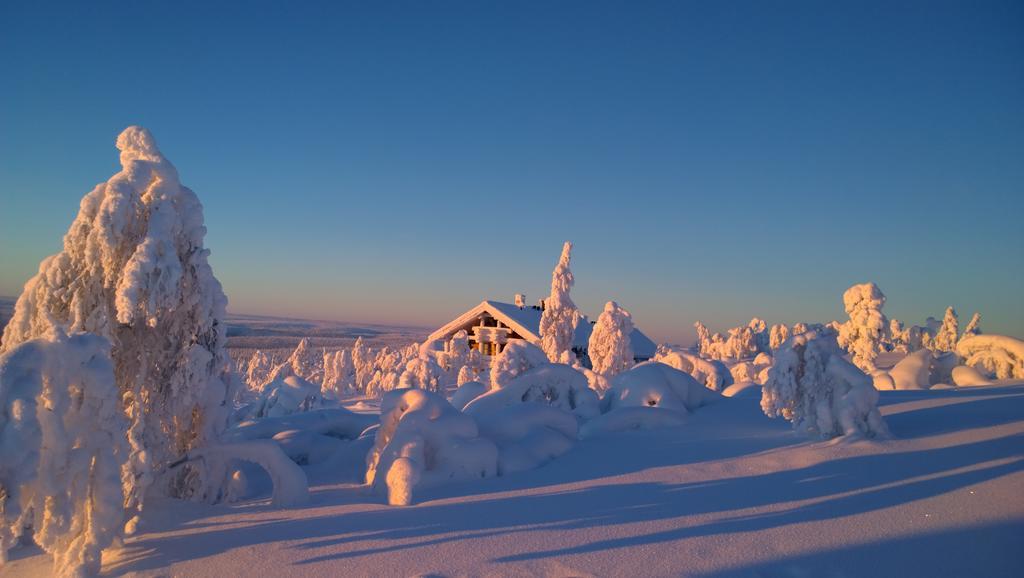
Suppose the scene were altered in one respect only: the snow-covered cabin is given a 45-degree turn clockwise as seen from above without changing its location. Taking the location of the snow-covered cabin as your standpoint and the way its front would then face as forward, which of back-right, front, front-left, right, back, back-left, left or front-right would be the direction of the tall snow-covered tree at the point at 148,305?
left

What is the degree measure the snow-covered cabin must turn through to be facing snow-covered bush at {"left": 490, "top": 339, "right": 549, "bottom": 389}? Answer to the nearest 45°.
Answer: approximately 45° to its left

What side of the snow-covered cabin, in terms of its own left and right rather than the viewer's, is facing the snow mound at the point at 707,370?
left

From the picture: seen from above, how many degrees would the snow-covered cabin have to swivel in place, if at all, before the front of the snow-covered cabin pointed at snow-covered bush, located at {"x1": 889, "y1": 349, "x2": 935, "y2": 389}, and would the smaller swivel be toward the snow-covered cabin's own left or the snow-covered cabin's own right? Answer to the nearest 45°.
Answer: approximately 90° to the snow-covered cabin's own left

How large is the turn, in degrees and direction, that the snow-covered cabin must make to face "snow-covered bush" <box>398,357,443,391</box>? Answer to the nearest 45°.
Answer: approximately 45° to its left

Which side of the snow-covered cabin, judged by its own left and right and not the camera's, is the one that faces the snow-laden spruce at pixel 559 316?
left

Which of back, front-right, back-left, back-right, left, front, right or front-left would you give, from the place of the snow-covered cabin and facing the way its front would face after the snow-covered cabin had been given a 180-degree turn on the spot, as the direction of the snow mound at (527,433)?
back-right

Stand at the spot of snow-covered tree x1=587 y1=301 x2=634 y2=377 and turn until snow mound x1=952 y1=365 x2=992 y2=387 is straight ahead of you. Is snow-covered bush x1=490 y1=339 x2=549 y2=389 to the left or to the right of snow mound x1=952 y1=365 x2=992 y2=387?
right

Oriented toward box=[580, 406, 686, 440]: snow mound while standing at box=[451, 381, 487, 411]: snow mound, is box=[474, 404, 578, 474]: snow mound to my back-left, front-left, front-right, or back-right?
front-right

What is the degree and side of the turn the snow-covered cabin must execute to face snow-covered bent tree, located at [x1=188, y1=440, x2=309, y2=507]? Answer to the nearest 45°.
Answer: approximately 45° to its left

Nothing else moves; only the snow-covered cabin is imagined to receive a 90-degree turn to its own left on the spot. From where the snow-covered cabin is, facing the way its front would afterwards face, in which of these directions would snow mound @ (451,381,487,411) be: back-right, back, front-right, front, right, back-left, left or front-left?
front-right

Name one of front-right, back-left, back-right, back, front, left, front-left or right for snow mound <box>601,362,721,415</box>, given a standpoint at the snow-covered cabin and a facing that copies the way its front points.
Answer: front-left

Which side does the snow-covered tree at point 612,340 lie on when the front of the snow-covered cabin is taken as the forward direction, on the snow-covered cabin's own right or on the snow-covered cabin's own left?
on the snow-covered cabin's own left

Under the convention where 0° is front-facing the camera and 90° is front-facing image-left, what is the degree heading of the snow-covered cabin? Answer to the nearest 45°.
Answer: approximately 45°

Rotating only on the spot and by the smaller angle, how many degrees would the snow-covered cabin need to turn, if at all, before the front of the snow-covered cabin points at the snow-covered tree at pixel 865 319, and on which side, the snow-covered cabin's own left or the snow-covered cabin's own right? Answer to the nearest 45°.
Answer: approximately 90° to the snow-covered cabin's own left

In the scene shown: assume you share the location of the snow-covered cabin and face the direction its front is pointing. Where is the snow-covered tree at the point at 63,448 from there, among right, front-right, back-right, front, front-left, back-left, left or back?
front-left

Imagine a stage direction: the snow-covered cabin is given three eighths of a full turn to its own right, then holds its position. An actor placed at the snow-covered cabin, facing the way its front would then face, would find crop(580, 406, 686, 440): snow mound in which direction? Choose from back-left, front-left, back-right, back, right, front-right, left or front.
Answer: back
